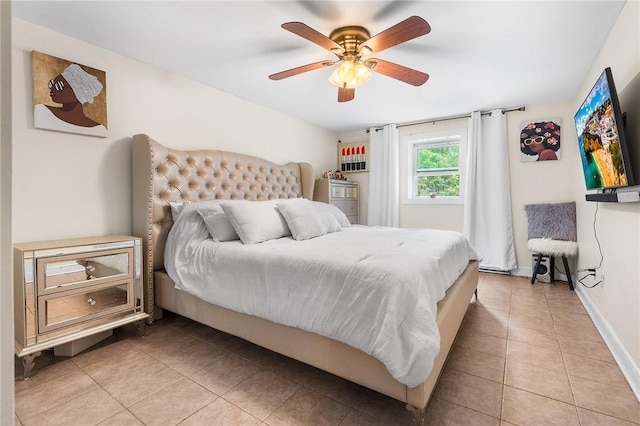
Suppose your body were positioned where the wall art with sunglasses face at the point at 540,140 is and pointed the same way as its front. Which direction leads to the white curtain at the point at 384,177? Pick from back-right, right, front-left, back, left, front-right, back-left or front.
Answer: right

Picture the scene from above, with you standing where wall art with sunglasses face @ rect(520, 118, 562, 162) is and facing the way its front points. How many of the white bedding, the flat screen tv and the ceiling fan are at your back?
0

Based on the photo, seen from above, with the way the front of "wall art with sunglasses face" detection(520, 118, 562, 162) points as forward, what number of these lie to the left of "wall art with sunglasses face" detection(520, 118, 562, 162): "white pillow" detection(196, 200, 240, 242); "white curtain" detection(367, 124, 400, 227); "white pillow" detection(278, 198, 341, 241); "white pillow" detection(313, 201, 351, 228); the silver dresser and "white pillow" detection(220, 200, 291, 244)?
0

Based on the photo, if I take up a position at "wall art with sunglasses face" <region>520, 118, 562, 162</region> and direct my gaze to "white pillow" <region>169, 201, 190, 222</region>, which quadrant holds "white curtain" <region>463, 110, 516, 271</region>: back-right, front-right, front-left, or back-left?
front-right

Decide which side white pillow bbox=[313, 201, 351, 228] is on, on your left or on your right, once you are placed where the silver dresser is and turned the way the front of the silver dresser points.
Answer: on your right

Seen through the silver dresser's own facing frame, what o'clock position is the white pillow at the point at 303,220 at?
The white pillow is roughly at 2 o'clock from the silver dresser.

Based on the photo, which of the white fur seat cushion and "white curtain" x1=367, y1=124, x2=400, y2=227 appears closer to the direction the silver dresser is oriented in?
the white fur seat cushion

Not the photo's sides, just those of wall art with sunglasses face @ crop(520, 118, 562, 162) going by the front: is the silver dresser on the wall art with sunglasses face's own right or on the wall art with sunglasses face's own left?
on the wall art with sunglasses face's own right

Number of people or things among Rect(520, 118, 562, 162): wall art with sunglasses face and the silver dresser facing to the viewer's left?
0

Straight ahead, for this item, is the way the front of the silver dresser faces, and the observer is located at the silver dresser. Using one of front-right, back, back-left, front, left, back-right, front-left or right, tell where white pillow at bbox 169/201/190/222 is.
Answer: right

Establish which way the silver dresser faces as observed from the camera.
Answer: facing the viewer and to the right of the viewer

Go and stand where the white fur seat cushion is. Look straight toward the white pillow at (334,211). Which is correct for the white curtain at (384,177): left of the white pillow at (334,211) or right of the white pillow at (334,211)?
right

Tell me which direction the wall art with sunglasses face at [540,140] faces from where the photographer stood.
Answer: facing the viewer

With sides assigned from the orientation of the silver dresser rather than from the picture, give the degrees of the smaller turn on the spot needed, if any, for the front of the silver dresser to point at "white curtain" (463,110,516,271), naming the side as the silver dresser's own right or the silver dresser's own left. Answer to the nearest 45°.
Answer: approximately 45° to the silver dresser's own left

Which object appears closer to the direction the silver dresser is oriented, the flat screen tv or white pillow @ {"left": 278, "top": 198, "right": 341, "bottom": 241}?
the flat screen tv

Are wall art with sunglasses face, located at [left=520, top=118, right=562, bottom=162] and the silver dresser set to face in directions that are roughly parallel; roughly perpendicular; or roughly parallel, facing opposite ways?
roughly perpendicular
